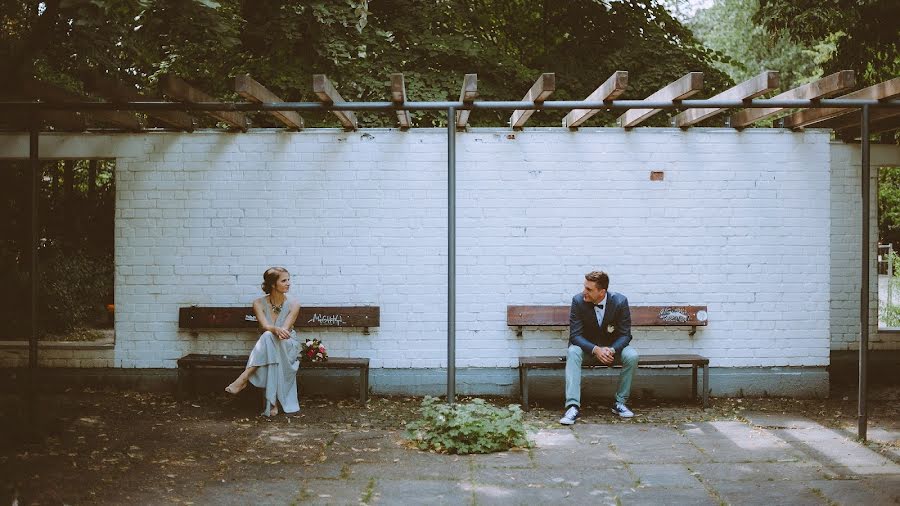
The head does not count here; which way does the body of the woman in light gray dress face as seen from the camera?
toward the camera

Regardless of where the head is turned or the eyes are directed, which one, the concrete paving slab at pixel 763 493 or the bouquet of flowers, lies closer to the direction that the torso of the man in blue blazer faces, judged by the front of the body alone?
the concrete paving slab

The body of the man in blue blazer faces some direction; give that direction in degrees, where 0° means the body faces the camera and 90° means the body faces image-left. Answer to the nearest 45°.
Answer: approximately 0°

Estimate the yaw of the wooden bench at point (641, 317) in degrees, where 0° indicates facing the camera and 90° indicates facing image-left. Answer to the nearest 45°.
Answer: approximately 0°

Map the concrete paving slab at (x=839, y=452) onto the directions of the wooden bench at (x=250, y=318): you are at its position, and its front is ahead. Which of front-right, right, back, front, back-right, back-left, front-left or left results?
front-left

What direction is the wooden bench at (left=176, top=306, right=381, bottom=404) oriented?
toward the camera

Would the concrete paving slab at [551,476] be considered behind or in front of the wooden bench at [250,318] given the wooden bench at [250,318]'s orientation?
in front

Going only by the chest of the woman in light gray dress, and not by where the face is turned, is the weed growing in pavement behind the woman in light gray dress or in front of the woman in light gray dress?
in front

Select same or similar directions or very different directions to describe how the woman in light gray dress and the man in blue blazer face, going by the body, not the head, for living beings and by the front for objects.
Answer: same or similar directions

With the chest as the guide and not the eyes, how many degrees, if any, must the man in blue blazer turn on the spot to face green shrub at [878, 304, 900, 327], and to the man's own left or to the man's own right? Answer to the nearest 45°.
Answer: approximately 135° to the man's own left

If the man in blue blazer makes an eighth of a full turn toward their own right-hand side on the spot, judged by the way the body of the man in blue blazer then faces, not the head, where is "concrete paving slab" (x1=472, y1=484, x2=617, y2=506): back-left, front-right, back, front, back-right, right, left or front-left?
front-left

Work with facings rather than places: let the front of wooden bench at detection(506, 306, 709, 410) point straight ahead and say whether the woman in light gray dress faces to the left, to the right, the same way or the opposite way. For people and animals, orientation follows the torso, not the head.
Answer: the same way
